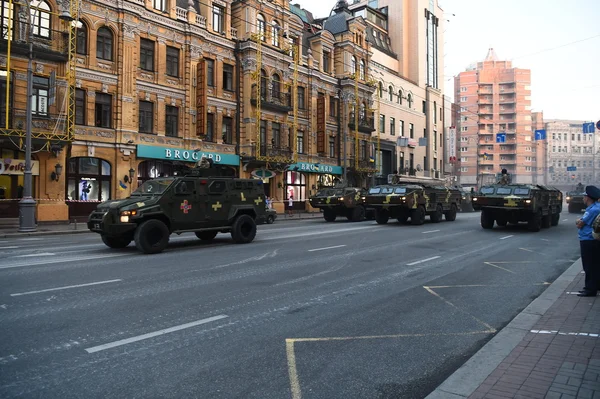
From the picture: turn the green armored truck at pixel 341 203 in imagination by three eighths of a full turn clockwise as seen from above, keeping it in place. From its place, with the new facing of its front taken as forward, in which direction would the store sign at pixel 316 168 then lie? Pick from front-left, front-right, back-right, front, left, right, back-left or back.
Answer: front

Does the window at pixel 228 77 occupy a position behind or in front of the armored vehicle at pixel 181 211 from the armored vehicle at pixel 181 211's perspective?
behind

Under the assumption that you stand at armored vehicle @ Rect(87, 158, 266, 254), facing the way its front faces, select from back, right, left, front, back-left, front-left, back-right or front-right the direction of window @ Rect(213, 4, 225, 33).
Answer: back-right

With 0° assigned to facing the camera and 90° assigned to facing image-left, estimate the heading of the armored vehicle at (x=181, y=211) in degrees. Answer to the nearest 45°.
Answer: approximately 45°

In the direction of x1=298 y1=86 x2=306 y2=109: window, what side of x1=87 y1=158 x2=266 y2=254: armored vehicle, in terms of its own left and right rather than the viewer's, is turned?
back

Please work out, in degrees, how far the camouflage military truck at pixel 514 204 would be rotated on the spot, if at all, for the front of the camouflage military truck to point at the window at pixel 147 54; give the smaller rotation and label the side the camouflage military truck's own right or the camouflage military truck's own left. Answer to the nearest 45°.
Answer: approximately 45° to the camouflage military truck's own right

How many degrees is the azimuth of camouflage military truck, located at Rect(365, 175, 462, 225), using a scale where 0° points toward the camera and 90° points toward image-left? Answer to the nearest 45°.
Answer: approximately 45°

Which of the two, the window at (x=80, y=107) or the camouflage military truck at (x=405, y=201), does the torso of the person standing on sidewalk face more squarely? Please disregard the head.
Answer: the window

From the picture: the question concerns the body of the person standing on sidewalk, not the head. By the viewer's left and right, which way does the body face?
facing to the left of the viewer

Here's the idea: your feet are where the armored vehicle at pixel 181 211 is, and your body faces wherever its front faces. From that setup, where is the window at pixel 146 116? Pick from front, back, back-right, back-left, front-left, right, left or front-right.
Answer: back-right
